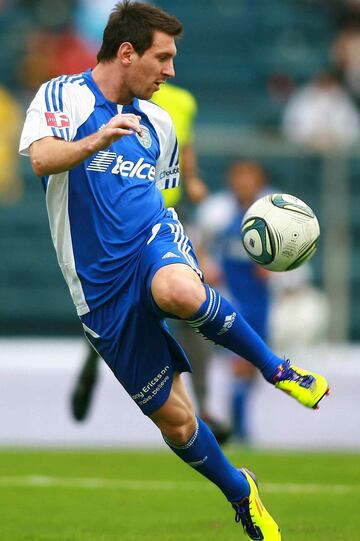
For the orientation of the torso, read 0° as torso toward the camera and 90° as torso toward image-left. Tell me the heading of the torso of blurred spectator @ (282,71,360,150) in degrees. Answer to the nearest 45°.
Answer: approximately 0°

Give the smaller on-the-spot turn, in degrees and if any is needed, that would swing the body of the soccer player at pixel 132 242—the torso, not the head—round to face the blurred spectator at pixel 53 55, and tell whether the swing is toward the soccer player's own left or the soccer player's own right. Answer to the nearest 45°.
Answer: approximately 135° to the soccer player's own left

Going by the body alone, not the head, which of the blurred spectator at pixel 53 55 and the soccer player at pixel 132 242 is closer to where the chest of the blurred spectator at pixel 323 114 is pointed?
the soccer player

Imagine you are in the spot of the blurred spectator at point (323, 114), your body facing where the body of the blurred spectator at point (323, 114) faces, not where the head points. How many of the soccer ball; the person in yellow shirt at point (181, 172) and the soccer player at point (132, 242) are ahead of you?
3

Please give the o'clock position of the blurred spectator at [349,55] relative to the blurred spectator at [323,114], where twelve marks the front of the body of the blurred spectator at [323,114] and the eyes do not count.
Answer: the blurred spectator at [349,55] is roughly at 6 o'clock from the blurred spectator at [323,114].

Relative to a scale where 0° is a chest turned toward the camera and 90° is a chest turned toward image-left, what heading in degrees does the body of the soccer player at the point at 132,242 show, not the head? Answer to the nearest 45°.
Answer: approximately 315°

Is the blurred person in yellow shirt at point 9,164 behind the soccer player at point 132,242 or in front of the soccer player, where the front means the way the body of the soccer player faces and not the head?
behind

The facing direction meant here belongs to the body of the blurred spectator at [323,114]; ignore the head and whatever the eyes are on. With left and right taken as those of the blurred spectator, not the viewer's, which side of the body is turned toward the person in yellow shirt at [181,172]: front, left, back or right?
front

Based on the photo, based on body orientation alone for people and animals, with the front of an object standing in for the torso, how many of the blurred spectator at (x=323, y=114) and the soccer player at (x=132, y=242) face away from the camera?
0

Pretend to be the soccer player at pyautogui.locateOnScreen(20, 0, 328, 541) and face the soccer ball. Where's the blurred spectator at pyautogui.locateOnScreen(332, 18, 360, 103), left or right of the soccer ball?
left
